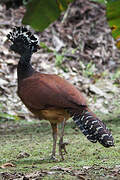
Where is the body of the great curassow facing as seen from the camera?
to the viewer's left
